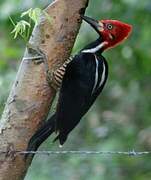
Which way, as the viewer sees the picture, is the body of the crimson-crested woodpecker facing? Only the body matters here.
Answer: to the viewer's left
